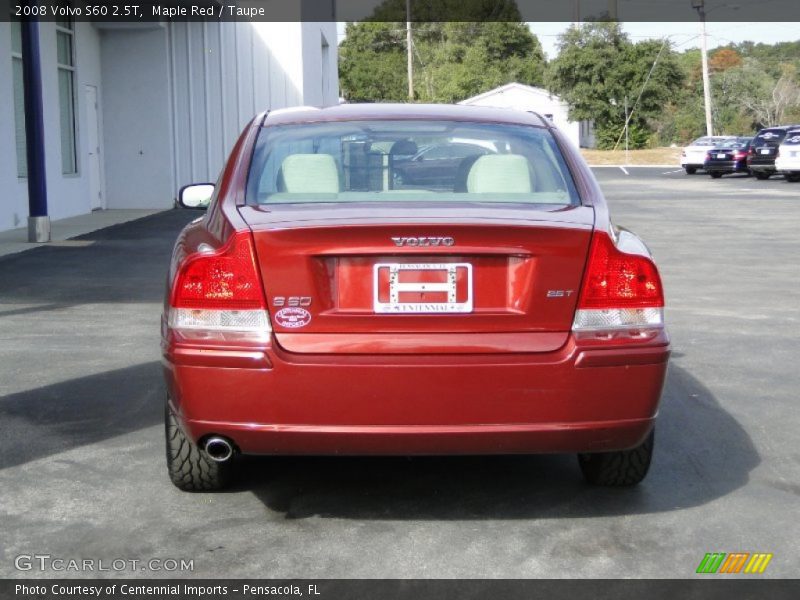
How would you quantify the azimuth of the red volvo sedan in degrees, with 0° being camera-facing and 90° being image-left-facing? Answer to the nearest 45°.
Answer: approximately 180°

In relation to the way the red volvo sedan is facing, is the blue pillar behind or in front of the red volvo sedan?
in front

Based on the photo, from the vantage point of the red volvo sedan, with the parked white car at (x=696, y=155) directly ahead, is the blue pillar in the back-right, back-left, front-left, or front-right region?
front-left

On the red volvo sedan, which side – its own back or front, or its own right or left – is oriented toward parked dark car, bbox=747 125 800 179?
front

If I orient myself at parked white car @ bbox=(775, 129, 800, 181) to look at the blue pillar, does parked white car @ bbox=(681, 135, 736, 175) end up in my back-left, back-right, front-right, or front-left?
back-right

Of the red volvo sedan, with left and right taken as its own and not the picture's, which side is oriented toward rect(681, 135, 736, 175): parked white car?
front

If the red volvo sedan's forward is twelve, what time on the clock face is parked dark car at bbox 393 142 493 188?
The parked dark car is roughly at 12 o'clock from the red volvo sedan.

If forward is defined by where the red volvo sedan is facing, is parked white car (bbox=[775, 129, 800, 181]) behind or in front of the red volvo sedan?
in front
